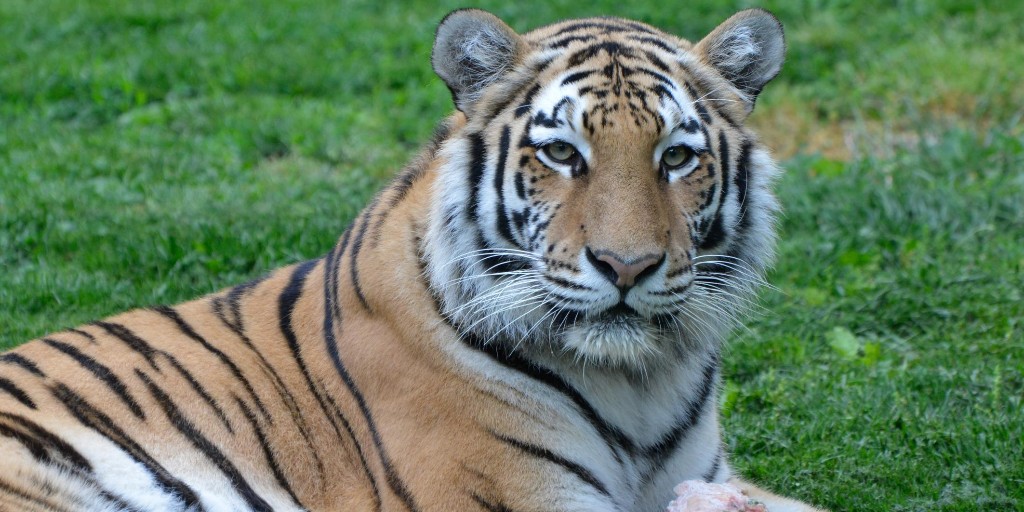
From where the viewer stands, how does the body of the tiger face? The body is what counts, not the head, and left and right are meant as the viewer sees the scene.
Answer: facing the viewer and to the right of the viewer
